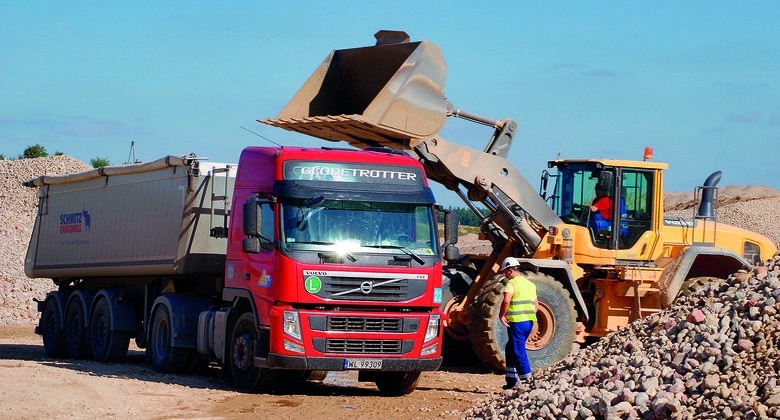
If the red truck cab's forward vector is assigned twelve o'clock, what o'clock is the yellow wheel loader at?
The yellow wheel loader is roughly at 9 o'clock from the red truck cab.

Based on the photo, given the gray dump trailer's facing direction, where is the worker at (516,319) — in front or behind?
in front

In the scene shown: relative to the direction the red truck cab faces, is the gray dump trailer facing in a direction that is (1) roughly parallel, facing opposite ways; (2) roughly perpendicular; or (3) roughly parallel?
roughly parallel

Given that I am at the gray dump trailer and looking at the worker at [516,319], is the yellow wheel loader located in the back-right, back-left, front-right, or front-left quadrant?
front-left

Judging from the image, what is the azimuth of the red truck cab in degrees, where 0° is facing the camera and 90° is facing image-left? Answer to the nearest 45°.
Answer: approximately 315°

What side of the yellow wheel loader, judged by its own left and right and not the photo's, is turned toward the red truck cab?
front

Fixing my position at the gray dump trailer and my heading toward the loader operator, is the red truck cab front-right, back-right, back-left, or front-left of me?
front-right

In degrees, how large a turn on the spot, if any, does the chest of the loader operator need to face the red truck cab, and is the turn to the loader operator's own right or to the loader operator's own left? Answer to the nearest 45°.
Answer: approximately 45° to the loader operator's own left

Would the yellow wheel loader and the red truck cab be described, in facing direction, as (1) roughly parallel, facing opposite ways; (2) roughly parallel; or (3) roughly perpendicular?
roughly perpendicular

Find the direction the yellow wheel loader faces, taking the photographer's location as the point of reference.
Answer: facing the viewer and to the left of the viewer

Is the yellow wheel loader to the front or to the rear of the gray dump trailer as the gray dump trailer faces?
to the front

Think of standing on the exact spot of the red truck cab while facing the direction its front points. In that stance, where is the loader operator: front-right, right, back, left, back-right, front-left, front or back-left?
left

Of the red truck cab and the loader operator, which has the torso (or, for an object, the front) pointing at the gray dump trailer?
the loader operator

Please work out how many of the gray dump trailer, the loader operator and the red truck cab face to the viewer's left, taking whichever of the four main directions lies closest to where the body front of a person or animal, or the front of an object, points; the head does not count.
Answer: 1

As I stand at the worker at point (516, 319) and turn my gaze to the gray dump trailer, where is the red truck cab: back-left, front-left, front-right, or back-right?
front-left

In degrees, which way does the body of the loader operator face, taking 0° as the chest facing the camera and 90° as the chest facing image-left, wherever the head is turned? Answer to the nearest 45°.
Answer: approximately 90°
